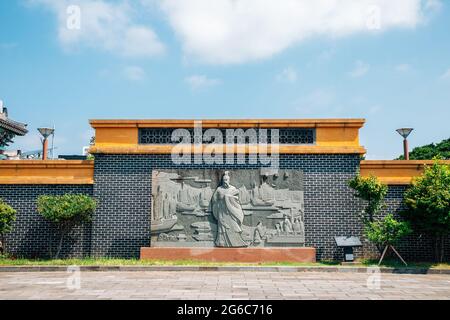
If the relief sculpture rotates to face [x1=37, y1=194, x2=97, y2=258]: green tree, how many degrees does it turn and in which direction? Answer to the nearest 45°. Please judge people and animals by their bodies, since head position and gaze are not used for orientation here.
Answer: approximately 90° to its right

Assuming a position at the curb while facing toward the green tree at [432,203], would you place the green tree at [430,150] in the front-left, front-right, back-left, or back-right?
front-left

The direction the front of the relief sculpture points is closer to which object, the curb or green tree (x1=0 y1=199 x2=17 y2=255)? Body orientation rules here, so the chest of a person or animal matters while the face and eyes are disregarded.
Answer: the curb

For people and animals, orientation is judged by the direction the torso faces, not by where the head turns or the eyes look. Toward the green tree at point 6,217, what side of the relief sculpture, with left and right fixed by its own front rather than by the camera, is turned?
right

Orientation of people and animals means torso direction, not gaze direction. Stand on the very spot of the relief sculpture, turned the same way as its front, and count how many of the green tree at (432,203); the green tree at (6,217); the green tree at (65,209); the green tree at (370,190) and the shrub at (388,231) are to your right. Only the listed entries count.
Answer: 2

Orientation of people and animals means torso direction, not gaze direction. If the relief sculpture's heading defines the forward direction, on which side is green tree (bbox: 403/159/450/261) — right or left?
on its left

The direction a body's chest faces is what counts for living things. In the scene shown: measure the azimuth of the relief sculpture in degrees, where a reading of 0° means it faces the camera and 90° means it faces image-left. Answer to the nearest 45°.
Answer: approximately 0°

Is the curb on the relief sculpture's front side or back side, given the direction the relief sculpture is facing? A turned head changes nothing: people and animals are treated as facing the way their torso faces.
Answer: on the front side

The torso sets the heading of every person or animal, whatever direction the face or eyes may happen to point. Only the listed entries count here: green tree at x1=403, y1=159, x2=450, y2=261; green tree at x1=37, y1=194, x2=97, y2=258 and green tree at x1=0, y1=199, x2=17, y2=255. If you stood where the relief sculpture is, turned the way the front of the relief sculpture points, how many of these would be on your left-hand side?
1

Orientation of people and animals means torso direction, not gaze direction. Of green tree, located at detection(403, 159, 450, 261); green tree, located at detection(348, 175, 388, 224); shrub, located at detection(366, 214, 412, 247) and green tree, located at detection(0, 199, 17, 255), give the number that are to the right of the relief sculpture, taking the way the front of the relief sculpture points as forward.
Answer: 1

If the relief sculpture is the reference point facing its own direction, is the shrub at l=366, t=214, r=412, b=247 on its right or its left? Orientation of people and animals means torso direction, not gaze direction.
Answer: on its left

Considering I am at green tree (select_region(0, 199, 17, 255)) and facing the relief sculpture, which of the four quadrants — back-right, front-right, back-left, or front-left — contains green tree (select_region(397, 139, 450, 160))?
front-left

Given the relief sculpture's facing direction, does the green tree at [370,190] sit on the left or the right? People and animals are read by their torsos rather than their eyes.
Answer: on its left

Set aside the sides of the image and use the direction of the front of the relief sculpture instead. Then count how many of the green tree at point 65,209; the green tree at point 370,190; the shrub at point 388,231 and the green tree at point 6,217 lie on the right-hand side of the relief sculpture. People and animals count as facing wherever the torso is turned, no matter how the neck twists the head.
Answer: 2
